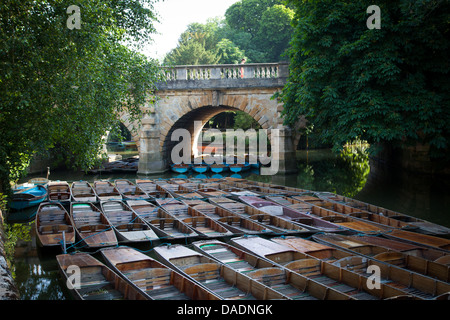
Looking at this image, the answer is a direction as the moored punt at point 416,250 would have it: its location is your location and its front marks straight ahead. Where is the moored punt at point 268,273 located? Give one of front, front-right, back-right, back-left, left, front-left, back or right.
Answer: left

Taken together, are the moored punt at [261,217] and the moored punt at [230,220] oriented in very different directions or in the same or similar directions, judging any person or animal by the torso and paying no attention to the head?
same or similar directions

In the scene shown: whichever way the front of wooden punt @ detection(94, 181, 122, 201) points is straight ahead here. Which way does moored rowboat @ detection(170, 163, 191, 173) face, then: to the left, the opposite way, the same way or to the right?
the same way

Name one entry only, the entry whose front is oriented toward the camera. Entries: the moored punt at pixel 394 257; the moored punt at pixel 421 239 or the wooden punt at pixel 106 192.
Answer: the wooden punt

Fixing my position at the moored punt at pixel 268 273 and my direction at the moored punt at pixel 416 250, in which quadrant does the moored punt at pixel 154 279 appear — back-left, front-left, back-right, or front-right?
back-left

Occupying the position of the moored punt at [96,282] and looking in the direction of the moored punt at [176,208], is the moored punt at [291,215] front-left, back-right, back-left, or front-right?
front-right

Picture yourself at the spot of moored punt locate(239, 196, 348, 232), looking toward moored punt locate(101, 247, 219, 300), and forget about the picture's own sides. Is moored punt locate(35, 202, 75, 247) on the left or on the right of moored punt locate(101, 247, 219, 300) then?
right

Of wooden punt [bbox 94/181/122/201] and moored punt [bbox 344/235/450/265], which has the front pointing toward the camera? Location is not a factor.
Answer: the wooden punt

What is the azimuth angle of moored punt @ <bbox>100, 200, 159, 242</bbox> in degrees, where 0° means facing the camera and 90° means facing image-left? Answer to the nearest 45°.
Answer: approximately 315°

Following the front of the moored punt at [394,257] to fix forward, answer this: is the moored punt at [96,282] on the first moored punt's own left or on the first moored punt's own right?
on the first moored punt's own left
